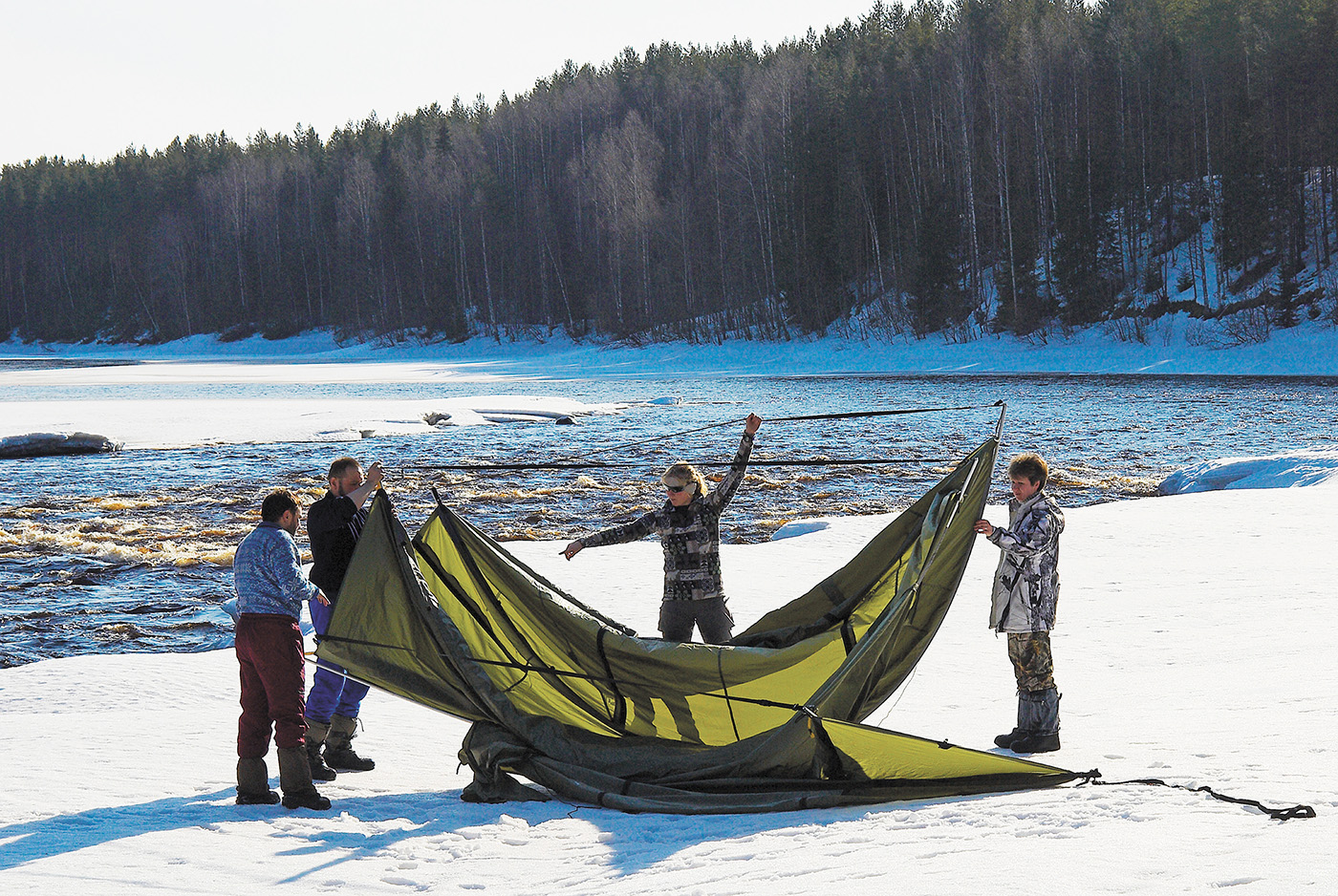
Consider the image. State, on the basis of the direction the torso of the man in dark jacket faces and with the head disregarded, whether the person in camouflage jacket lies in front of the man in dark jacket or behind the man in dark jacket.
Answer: in front

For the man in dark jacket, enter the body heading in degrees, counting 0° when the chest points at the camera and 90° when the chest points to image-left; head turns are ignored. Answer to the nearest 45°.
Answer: approximately 270°

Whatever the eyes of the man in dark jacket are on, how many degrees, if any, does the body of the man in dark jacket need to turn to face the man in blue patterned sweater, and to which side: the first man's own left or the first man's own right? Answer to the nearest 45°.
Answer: approximately 90° to the first man's own right

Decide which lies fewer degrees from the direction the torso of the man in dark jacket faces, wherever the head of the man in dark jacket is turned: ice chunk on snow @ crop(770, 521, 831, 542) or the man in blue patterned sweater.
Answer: the ice chunk on snow
